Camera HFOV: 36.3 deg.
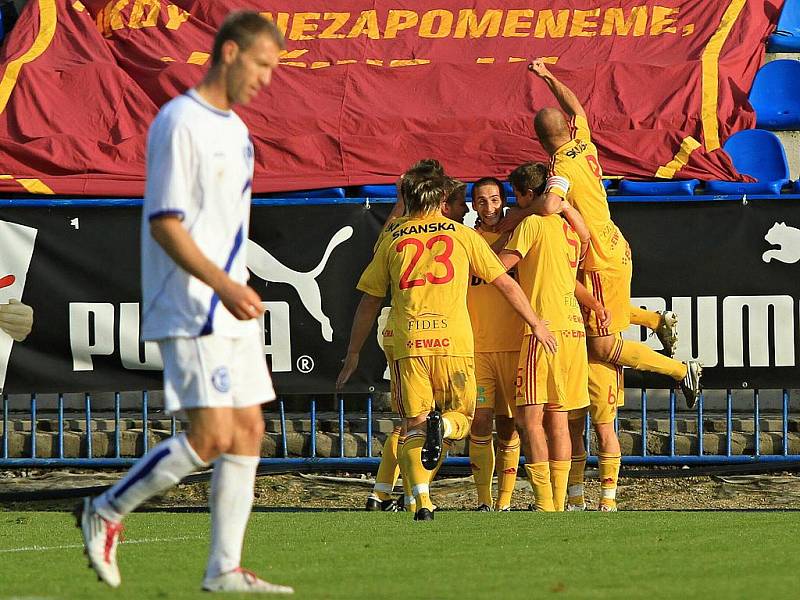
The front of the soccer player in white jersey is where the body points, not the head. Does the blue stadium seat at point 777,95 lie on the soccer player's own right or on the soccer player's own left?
on the soccer player's own left

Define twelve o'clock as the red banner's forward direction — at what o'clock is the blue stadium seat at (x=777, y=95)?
The blue stadium seat is roughly at 9 o'clock from the red banner.

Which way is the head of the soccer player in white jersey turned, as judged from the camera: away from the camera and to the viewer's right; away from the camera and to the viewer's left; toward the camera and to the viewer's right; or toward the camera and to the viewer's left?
toward the camera and to the viewer's right

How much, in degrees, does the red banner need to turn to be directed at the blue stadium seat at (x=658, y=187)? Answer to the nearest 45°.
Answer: approximately 45° to its left

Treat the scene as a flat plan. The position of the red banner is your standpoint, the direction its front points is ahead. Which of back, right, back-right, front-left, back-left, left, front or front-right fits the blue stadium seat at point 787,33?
left

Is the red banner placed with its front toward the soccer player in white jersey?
yes

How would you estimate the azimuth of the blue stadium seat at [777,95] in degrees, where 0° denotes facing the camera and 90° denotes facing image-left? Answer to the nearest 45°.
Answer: approximately 0°
